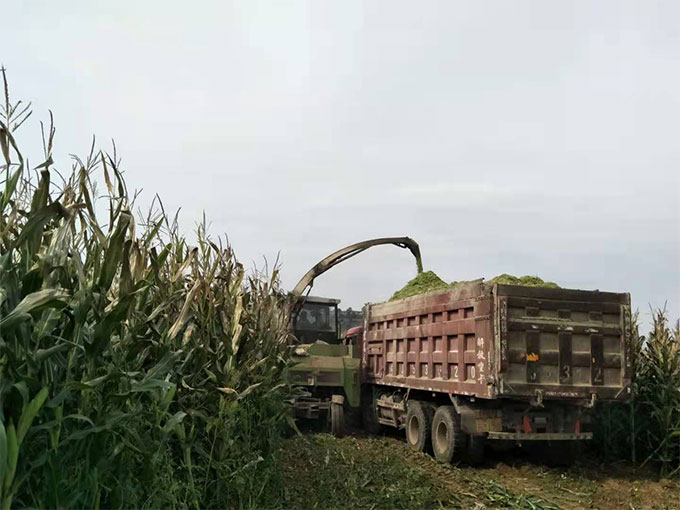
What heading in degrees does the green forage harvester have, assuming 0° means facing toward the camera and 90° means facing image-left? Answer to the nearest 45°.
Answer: approximately 180°

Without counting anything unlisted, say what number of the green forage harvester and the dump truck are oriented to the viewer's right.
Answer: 0

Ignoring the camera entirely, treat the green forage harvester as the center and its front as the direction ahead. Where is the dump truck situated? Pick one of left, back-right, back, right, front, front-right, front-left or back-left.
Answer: back-right

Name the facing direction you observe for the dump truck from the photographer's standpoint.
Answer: facing away from the viewer and to the left of the viewer

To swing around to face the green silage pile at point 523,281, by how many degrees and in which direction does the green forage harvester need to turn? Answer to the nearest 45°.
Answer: approximately 135° to its right

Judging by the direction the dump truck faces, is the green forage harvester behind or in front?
in front
